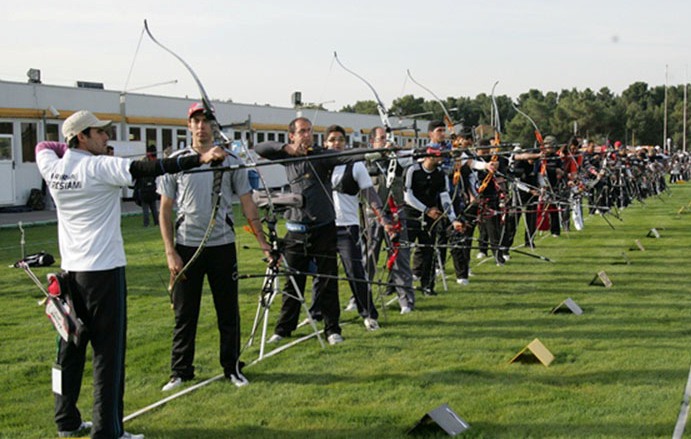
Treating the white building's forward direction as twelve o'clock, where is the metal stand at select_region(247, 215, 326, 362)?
The metal stand is roughly at 1 o'clock from the white building.

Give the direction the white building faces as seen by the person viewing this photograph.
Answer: facing the viewer and to the right of the viewer
